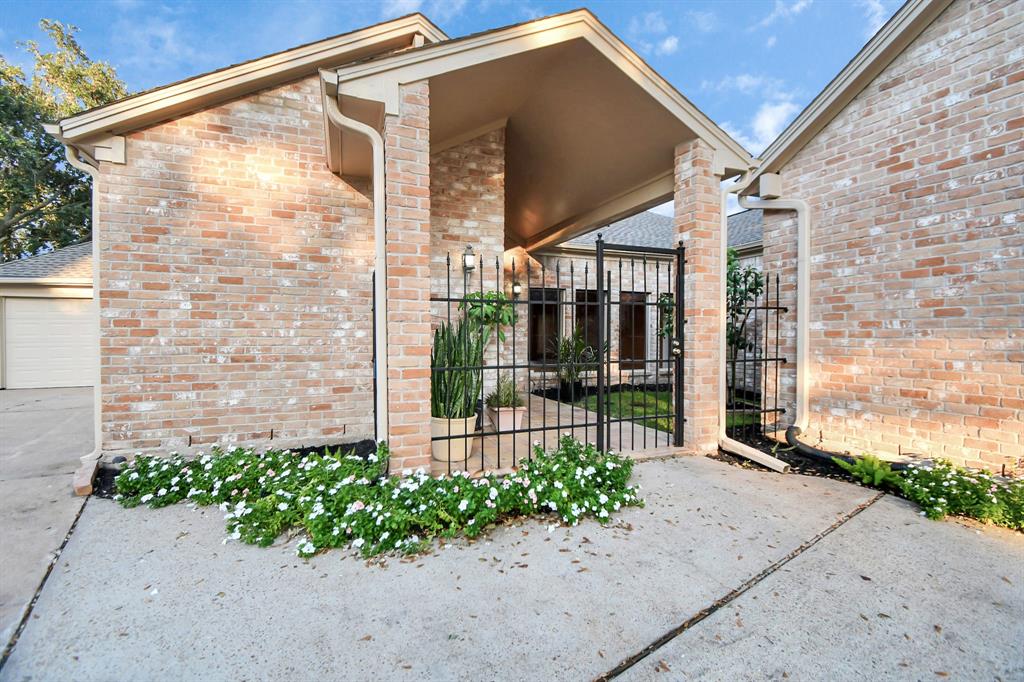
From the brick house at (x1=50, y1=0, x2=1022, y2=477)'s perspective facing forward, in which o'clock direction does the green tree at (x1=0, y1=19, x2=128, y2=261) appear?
The green tree is roughly at 4 o'clock from the brick house.

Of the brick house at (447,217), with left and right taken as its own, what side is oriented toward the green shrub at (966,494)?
left

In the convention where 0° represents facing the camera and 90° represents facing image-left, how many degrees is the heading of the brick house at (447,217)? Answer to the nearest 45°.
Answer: approximately 0°
